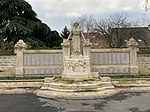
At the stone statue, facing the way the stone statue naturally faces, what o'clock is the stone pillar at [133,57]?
The stone pillar is roughly at 8 o'clock from the stone statue.

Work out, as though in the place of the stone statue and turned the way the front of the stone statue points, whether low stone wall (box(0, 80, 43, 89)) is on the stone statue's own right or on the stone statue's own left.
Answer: on the stone statue's own right

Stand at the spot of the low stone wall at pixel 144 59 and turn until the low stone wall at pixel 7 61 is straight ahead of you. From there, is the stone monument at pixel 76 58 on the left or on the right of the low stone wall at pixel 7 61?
left

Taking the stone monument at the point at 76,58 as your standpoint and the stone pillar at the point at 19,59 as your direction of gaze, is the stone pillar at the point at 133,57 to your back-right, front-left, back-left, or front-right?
back-right

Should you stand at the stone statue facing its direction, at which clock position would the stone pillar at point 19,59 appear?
The stone pillar is roughly at 4 o'clock from the stone statue.

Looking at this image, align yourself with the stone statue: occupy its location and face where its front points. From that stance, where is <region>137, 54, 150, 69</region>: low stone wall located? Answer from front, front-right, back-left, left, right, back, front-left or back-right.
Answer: back-left

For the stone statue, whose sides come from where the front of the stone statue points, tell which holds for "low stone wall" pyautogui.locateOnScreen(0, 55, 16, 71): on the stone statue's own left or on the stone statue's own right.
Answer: on the stone statue's own right

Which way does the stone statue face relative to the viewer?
toward the camera

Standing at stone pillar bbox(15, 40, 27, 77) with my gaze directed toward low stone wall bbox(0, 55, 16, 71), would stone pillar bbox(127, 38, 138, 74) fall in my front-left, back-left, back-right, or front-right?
back-right
